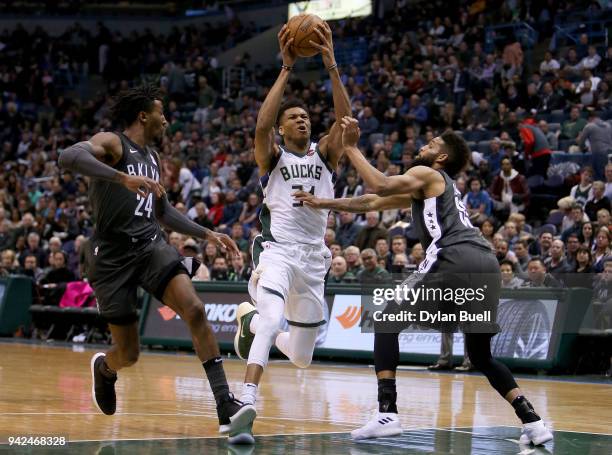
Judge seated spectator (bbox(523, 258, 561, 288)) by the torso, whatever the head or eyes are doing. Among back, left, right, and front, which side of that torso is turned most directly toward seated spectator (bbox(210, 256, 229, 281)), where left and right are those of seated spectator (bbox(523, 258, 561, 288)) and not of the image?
right

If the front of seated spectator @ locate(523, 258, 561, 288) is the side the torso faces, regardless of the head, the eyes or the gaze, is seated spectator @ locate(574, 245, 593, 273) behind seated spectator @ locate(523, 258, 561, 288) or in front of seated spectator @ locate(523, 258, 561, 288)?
behind

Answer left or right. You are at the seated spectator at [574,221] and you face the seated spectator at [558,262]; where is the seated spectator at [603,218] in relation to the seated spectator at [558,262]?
left

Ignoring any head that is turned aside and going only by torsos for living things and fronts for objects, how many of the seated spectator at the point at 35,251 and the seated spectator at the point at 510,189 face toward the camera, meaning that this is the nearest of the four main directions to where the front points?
2

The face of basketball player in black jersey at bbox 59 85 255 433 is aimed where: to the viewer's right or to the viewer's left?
to the viewer's right

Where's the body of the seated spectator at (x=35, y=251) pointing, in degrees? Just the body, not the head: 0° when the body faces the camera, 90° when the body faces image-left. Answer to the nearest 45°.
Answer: approximately 0°

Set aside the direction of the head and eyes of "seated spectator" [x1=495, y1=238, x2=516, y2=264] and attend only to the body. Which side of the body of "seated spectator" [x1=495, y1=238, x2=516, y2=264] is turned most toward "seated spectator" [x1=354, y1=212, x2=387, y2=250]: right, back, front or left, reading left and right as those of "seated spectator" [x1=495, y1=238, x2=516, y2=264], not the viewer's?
right

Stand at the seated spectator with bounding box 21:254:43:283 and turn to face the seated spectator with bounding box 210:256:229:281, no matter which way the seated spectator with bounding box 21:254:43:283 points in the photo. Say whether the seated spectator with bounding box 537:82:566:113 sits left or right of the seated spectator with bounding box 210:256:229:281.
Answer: left
